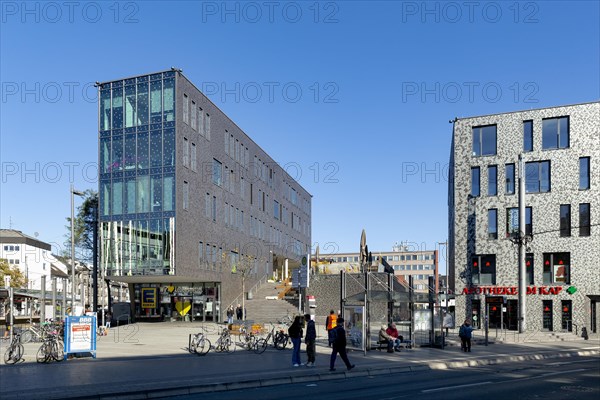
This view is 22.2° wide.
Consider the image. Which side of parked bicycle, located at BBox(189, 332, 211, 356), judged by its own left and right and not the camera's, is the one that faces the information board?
right

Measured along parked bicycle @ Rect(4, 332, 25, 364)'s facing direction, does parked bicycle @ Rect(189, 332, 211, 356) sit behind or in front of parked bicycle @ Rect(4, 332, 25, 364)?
behind

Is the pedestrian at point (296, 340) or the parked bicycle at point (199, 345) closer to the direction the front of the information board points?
the pedestrian

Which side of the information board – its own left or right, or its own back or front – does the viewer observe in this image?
front

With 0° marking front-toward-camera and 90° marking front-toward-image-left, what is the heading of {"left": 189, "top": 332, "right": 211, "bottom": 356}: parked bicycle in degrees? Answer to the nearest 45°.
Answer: approximately 315°

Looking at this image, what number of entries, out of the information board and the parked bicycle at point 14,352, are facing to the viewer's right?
0

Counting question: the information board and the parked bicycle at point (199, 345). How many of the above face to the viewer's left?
0

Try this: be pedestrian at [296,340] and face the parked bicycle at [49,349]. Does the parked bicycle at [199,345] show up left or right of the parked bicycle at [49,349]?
right

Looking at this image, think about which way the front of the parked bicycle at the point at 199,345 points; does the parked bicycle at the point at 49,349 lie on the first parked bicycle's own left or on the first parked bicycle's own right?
on the first parked bicycle's own right

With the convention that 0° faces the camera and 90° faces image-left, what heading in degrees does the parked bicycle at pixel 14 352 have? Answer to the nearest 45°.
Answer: approximately 45°

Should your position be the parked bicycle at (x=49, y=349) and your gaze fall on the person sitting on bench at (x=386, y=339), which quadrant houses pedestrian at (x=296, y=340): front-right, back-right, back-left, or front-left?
front-right
